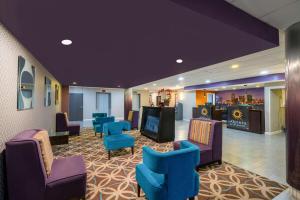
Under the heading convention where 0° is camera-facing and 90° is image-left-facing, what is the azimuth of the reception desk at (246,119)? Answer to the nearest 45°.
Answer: approximately 45°

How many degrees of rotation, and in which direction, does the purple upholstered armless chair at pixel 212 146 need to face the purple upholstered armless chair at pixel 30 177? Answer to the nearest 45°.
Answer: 0° — it already faces it

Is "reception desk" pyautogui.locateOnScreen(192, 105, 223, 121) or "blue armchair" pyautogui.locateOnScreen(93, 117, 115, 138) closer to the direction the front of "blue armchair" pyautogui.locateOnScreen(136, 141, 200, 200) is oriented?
the blue armchair

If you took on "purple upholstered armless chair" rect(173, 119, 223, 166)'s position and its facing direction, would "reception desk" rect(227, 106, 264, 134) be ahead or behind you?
behind
